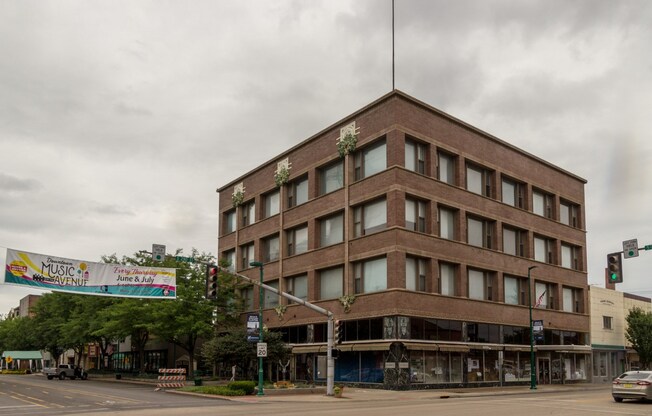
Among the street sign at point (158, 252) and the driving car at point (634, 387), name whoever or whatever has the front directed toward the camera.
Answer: the street sign

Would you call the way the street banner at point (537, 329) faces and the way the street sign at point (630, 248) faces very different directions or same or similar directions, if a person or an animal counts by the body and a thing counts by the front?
same or similar directions

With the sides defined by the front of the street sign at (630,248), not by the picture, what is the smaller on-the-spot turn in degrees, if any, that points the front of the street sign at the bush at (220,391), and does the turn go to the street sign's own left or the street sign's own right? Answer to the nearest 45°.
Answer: approximately 90° to the street sign's own right

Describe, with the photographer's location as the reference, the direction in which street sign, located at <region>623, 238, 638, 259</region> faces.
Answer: facing the viewer

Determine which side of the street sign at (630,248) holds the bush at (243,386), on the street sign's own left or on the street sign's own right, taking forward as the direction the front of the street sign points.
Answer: on the street sign's own right

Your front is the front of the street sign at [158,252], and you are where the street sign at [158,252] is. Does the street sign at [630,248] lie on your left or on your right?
on your left

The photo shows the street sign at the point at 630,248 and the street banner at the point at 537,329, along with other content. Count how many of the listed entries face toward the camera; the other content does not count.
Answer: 2

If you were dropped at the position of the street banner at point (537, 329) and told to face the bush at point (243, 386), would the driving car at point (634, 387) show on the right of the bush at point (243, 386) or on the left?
left

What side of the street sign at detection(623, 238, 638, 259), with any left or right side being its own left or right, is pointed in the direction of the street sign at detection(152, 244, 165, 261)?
right

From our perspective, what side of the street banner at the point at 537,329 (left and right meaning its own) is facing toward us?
front
